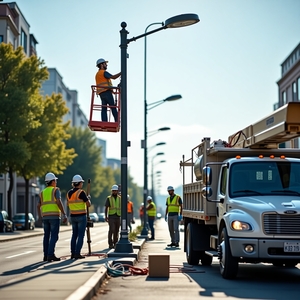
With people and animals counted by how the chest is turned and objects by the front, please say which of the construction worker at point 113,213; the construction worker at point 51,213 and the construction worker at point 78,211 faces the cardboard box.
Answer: the construction worker at point 113,213

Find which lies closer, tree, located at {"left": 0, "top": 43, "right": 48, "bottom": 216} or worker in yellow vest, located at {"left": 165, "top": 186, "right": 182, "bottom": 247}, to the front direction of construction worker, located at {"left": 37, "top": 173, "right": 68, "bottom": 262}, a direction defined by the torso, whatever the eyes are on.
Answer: the worker in yellow vest

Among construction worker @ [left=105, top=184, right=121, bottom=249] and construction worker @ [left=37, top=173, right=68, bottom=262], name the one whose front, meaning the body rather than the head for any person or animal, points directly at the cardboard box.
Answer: construction worker @ [left=105, top=184, right=121, bottom=249]

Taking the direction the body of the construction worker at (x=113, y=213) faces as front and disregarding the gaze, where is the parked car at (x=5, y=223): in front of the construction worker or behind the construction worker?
behind
